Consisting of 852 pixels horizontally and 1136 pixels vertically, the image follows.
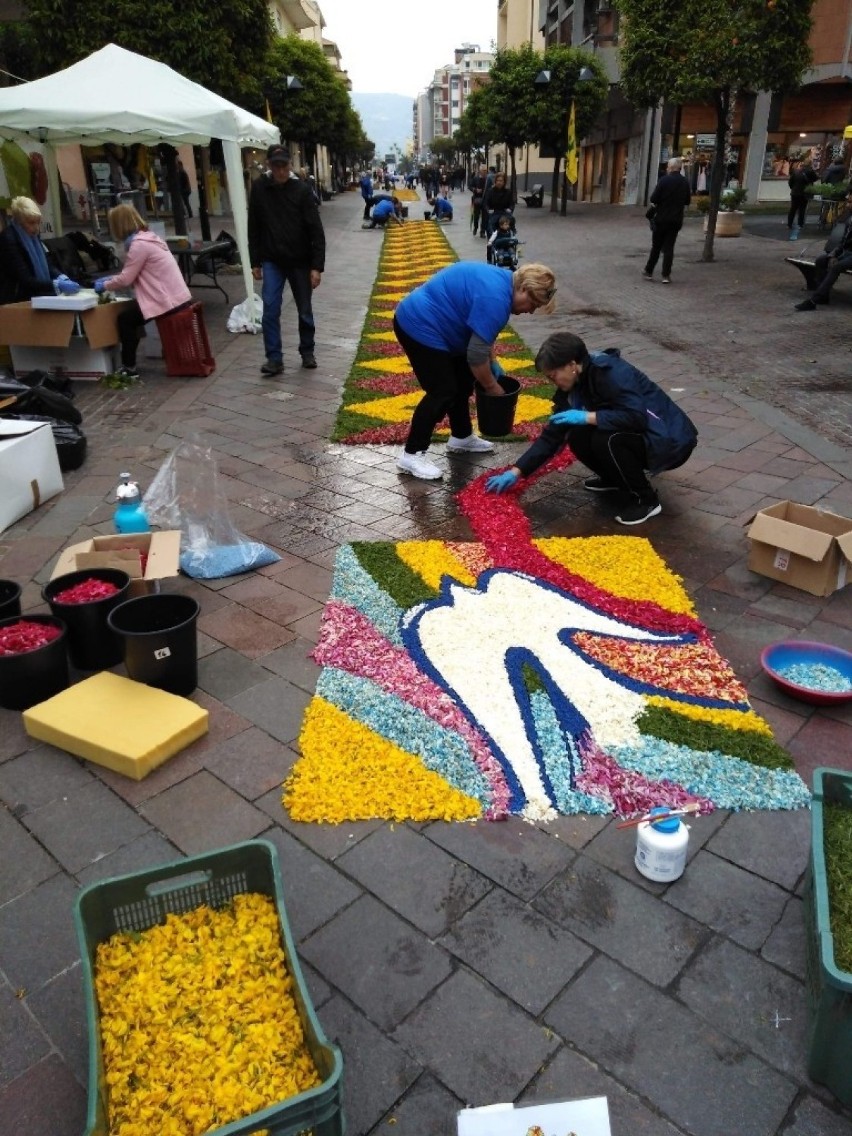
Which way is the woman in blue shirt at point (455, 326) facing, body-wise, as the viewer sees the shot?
to the viewer's right

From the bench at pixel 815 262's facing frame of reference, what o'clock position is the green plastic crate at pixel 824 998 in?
The green plastic crate is roughly at 9 o'clock from the bench.

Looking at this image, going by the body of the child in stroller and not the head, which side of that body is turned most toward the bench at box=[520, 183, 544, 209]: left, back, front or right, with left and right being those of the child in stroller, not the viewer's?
back

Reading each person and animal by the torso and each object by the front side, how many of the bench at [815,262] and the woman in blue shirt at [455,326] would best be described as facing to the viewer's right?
1

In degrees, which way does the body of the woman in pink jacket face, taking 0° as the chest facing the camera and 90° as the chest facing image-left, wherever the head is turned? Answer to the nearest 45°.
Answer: approximately 90°

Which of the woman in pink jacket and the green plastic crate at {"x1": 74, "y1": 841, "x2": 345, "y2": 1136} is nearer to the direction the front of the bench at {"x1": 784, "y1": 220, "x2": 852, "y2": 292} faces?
the woman in pink jacket

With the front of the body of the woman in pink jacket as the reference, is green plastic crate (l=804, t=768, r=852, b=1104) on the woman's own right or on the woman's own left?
on the woman's own left

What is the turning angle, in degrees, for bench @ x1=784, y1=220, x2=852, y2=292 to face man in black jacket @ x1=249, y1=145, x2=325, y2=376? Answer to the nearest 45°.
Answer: approximately 45° to its left

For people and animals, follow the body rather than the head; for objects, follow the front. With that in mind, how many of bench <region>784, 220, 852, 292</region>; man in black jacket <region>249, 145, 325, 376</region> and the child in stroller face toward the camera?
2

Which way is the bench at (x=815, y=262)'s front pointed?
to the viewer's left

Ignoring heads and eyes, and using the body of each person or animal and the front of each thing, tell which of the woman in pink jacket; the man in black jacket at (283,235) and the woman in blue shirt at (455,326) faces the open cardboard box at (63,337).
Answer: the woman in pink jacket

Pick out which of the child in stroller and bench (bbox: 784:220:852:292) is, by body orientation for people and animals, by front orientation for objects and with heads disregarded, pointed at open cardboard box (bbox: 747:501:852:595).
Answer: the child in stroller
